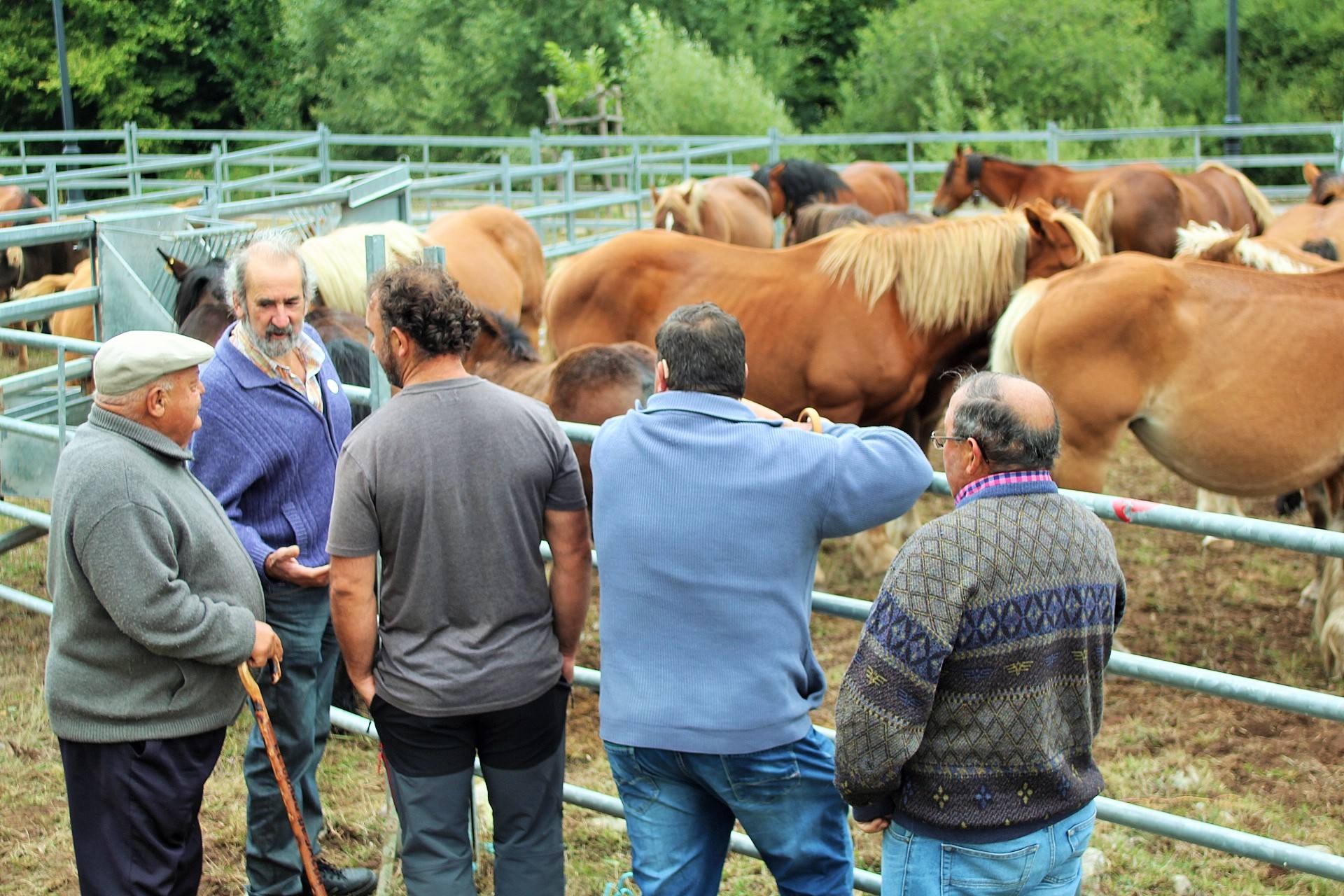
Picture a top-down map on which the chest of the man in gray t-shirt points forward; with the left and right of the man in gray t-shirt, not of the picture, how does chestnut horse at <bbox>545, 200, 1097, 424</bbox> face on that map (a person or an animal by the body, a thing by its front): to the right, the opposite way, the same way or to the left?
to the right

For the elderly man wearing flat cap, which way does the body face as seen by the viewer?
to the viewer's right

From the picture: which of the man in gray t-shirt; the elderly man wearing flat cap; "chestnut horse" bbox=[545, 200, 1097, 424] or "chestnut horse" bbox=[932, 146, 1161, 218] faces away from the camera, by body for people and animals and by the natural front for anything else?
the man in gray t-shirt

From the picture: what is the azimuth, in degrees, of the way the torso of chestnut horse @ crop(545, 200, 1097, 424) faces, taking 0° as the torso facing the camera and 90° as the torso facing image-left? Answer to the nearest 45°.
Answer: approximately 270°

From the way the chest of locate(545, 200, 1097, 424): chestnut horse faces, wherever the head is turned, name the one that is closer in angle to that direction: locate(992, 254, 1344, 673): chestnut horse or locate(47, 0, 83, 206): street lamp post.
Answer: the chestnut horse

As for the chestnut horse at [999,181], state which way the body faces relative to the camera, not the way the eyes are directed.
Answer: to the viewer's left

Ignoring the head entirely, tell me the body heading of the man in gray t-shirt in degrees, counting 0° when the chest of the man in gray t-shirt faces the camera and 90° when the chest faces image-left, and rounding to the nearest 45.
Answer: approximately 180°

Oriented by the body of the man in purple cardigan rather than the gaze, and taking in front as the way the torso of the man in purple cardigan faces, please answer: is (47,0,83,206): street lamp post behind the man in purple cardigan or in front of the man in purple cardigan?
behind

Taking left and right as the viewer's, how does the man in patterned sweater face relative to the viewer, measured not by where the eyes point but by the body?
facing away from the viewer and to the left of the viewer

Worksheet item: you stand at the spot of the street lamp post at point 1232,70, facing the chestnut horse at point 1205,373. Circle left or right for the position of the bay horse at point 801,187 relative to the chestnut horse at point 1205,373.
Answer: right
